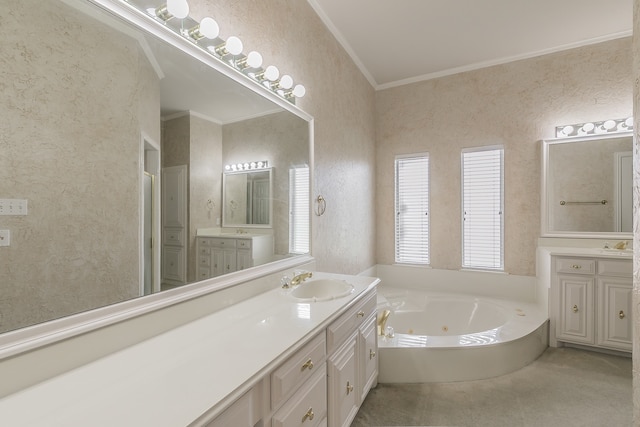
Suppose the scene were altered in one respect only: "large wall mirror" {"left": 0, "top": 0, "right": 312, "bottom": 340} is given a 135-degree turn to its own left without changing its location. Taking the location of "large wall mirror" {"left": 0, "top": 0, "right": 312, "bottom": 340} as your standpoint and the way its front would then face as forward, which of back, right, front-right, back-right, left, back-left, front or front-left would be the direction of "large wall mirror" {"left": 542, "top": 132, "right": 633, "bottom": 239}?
right

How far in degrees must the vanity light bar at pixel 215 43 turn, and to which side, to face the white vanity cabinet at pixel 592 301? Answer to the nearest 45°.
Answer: approximately 45° to its left

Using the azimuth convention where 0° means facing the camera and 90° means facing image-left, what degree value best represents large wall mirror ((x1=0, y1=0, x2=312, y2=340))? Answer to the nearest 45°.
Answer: approximately 315°

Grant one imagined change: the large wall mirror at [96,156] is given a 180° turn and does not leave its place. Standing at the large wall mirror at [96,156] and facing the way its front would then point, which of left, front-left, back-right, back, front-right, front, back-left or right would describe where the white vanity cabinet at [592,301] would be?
back-right

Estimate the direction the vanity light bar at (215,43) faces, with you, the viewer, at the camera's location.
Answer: facing the viewer and to the right of the viewer

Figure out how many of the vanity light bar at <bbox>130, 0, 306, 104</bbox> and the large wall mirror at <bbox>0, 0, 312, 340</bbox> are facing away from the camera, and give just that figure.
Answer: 0

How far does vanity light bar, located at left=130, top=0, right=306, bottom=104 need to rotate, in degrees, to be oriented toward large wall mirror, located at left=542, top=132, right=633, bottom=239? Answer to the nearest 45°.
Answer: approximately 45° to its left

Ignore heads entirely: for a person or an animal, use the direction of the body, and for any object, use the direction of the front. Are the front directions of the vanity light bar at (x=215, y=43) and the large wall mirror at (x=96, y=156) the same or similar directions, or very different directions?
same or similar directions

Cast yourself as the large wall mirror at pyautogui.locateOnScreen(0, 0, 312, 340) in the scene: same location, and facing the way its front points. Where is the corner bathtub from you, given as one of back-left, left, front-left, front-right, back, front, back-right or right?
front-left
